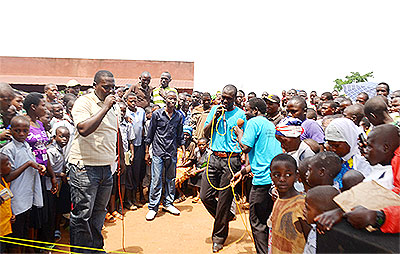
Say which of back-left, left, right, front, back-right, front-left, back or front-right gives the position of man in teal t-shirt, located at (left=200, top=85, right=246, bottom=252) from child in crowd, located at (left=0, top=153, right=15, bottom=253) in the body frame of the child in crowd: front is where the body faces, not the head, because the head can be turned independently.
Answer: front

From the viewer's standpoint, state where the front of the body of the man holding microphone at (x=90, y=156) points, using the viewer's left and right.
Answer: facing the viewer and to the right of the viewer

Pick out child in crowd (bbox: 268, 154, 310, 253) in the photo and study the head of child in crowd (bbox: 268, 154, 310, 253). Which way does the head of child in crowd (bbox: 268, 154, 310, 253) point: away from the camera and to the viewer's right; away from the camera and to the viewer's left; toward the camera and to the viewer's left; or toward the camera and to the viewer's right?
toward the camera and to the viewer's left

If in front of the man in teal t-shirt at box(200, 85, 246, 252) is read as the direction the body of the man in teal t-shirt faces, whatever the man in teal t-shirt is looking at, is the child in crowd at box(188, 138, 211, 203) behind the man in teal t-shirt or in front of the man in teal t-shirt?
behind

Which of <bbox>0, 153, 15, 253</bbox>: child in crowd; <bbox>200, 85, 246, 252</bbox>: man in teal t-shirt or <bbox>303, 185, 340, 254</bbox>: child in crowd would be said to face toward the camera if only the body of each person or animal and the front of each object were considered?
the man in teal t-shirt

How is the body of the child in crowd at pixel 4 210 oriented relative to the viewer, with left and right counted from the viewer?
facing to the right of the viewer

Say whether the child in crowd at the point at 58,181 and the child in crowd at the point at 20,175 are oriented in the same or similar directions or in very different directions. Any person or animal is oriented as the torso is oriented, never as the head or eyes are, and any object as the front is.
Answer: same or similar directions

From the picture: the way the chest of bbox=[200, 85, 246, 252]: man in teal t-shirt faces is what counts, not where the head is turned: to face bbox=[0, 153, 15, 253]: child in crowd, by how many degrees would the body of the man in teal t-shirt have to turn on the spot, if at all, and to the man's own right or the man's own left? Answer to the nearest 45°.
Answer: approximately 45° to the man's own right

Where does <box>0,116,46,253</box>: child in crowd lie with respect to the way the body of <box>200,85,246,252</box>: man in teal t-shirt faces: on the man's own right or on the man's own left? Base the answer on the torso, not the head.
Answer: on the man's own right

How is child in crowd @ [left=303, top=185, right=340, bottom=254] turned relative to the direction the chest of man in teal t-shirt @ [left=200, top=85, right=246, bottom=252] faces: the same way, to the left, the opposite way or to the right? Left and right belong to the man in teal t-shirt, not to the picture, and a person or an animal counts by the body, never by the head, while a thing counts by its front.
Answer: to the right

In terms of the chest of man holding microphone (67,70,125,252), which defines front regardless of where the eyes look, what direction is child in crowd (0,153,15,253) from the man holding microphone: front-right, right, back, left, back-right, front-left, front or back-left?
back-right

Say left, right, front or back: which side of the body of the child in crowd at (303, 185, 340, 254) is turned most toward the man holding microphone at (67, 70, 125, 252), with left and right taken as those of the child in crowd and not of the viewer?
front

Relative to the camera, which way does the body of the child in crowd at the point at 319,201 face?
to the viewer's left

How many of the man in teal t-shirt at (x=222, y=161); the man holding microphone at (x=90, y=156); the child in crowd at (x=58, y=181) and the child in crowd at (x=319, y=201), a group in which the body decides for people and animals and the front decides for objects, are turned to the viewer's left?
1

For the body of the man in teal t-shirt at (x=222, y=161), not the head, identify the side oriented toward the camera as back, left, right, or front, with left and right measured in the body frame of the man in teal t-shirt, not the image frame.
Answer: front
